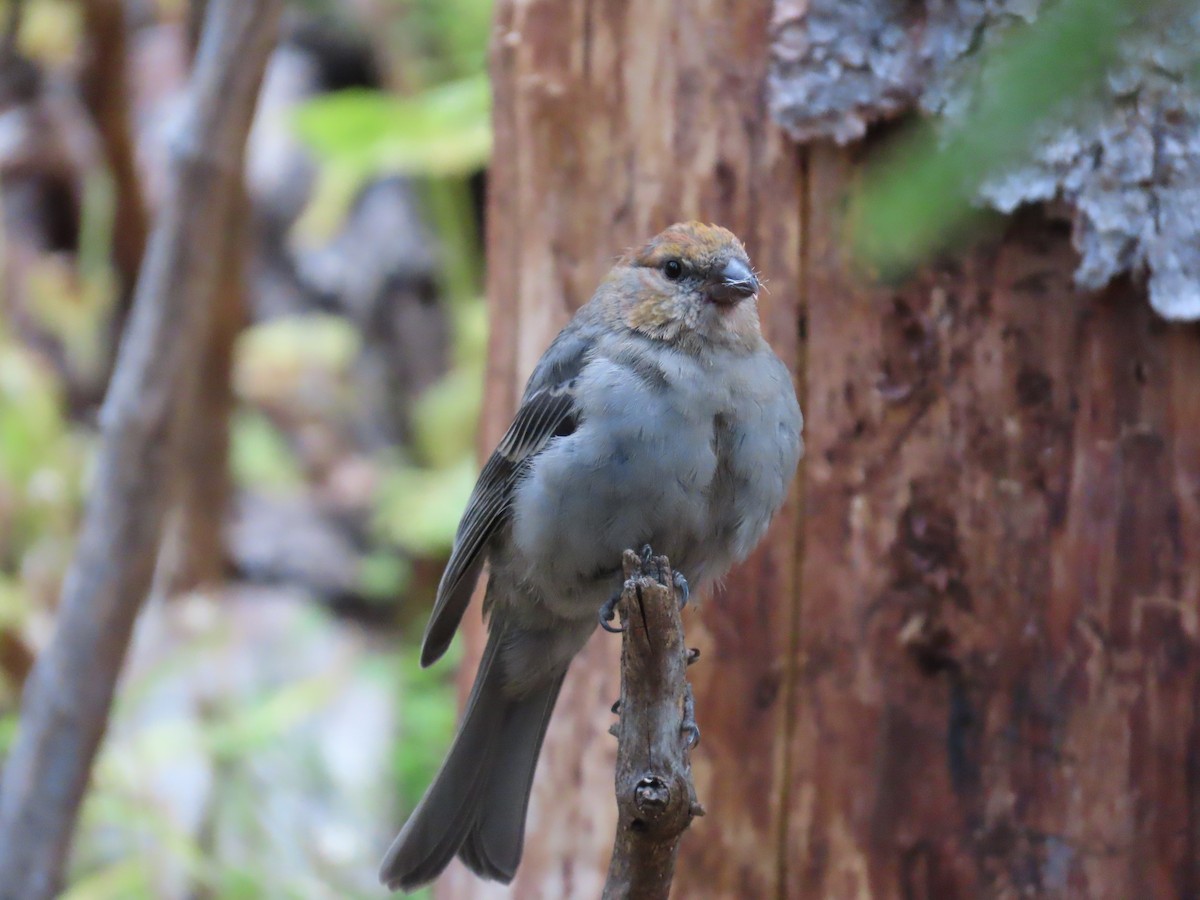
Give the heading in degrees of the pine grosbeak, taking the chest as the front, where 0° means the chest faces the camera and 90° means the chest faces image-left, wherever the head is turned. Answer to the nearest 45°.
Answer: approximately 315°
